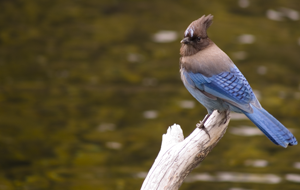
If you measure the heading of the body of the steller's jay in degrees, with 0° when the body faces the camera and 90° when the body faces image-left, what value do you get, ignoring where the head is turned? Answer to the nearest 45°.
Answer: approximately 90°
